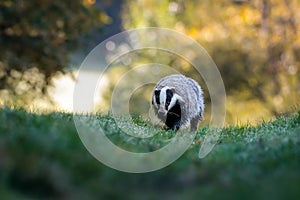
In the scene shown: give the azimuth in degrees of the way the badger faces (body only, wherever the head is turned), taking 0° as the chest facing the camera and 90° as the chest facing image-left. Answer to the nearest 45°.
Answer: approximately 45°
